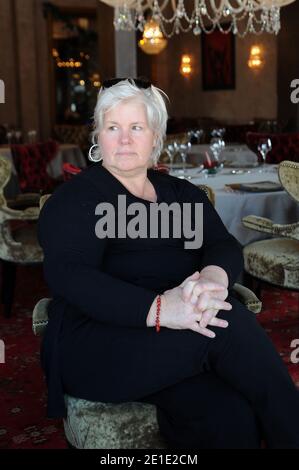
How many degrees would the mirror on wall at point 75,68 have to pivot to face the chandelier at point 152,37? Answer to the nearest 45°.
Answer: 0° — it already faces it

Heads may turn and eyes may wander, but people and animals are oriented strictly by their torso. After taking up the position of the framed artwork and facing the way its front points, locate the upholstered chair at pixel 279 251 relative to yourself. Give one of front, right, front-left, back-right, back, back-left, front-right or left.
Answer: front

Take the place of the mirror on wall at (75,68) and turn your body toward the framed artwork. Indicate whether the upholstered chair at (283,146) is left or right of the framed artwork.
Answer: right

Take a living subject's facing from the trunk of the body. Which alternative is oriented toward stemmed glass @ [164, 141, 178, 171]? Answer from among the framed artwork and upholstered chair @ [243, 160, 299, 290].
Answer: the framed artwork

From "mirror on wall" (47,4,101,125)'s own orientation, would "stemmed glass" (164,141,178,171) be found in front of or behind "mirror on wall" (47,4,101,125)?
in front

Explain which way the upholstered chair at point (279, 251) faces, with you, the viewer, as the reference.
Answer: facing the viewer and to the left of the viewer

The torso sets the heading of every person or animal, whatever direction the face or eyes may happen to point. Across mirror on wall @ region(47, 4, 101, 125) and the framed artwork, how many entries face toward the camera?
2

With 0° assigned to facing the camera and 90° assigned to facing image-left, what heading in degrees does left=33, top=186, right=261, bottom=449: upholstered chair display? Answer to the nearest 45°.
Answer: approximately 0°

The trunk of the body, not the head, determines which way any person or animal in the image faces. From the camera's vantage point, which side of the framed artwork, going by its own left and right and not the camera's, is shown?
front

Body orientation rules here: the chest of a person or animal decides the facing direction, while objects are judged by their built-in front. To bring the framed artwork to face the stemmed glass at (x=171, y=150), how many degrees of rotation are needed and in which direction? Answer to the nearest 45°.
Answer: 0° — it already faces it

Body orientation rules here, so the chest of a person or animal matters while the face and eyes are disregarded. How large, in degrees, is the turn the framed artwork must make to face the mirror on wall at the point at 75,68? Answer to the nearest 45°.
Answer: approximately 135° to its right

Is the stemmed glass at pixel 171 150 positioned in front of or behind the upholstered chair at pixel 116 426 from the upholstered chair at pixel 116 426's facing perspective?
behind

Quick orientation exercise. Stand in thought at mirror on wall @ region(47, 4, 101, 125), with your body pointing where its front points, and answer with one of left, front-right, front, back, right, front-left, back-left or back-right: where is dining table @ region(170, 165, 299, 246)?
front

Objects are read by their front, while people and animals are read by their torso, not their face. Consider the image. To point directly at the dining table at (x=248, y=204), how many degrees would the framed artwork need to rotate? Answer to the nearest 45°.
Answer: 0° — it already faces it

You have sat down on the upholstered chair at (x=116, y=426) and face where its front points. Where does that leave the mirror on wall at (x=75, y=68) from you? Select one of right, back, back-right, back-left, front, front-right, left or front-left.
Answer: back
